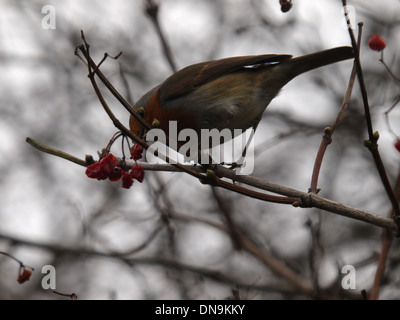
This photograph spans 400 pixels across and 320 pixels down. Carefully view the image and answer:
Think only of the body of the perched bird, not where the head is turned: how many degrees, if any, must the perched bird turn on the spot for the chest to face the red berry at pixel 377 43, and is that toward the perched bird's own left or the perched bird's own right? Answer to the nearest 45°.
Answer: approximately 135° to the perched bird's own left

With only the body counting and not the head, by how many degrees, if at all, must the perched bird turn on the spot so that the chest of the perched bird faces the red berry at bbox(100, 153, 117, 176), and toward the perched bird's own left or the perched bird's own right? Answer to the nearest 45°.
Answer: approximately 45° to the perched bird's own left

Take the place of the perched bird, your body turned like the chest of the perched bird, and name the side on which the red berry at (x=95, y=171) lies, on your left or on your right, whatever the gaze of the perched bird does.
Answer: on your left

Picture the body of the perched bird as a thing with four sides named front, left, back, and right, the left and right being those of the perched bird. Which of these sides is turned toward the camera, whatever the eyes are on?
left

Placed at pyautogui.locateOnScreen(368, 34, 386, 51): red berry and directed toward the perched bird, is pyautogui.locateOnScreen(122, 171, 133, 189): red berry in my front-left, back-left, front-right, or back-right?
front-left
